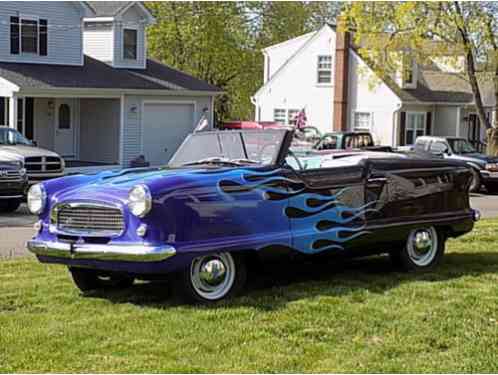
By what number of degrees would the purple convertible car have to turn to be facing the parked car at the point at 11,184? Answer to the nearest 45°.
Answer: approximately 90° to its right

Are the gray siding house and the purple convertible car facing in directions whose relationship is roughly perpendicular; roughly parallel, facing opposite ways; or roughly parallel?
roughly perpendicular

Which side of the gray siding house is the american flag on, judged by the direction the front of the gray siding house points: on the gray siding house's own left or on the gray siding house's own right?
on the gray siding house's own left

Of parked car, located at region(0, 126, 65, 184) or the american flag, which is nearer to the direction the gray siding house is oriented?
the parked car

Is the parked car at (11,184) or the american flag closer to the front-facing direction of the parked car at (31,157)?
the parked car

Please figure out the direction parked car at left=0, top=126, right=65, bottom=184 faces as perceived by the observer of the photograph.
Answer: facing the viewer and to the right of the viewer

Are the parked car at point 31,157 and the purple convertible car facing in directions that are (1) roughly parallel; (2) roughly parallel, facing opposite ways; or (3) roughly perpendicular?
roughly perpendicular

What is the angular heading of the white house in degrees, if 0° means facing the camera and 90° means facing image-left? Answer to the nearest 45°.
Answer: approximately 315°

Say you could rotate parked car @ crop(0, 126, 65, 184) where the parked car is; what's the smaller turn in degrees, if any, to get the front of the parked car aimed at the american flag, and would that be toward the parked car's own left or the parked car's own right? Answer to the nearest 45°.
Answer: approximately 90° to the parked car's own left

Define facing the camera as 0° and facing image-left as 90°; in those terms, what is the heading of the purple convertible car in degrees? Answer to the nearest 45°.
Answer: approximately 45°

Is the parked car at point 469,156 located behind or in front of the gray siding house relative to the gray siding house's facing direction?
in front
